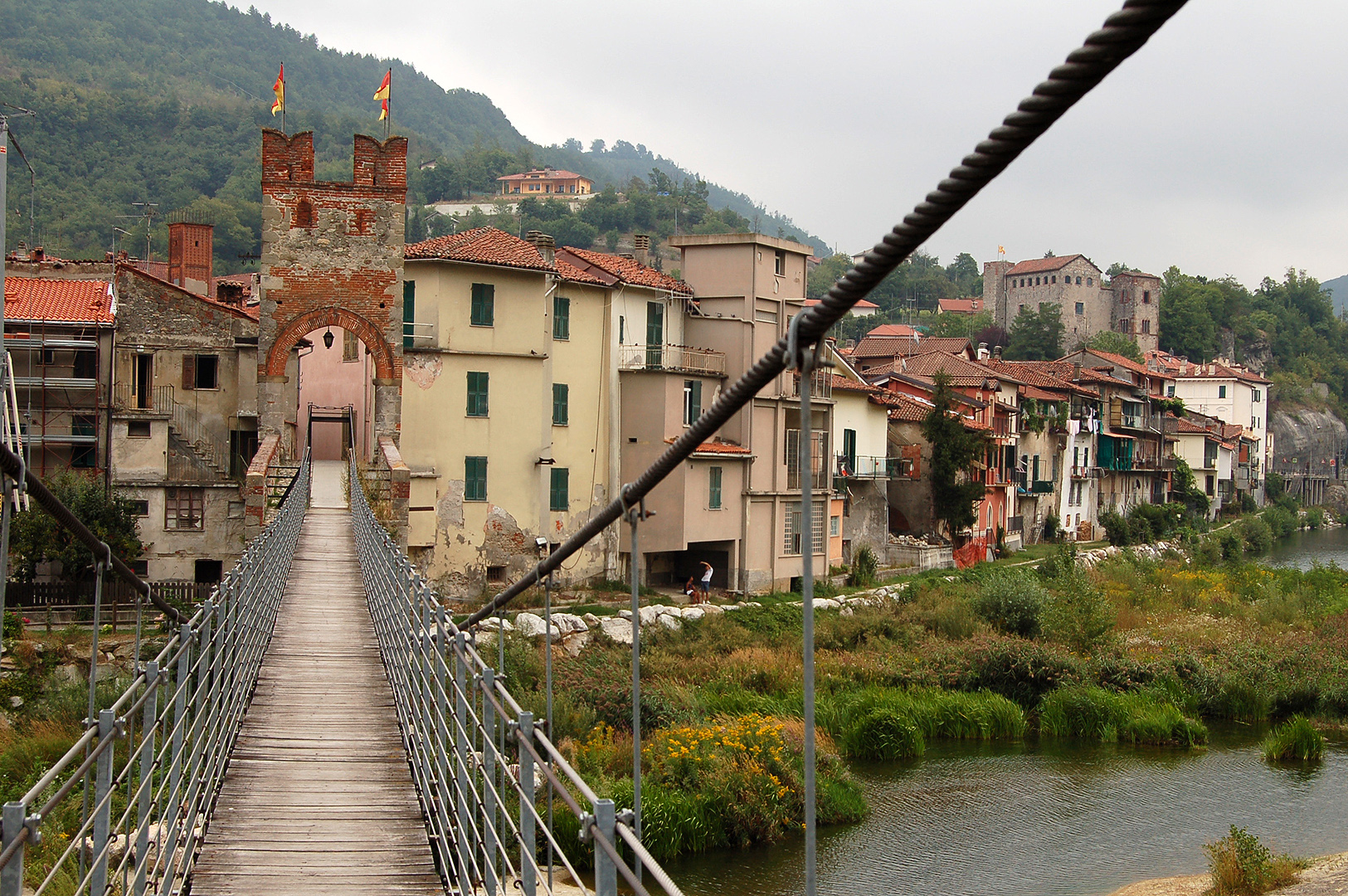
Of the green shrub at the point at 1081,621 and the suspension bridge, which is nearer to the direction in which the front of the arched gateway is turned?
the suspension bridge

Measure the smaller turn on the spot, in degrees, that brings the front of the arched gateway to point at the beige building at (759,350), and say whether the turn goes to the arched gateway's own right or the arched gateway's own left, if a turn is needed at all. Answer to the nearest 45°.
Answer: approximately 135° to the arched gateway's own left

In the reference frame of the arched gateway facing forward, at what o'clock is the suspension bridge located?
The suspension bridge is roughly at 12 o'clock from the arched gateway.

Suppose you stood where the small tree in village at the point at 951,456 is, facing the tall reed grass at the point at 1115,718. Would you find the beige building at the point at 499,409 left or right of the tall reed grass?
right

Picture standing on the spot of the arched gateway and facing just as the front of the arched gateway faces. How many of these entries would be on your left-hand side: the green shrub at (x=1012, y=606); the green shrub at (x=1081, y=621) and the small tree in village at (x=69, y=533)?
2

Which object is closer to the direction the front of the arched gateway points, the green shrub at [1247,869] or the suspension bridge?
the suspension bridge

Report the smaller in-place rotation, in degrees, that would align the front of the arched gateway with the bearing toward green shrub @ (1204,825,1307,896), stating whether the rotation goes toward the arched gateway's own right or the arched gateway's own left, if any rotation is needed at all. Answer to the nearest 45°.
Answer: approximately 45° to the arched gateway's own left

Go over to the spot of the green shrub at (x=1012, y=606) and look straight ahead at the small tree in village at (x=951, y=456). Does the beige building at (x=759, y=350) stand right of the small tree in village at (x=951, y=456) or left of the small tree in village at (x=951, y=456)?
left

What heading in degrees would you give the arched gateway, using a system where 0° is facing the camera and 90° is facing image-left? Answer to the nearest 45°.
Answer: approximately 0°

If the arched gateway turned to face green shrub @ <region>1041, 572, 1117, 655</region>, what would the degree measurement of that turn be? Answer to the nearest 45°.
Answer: approximately 90° to its left
